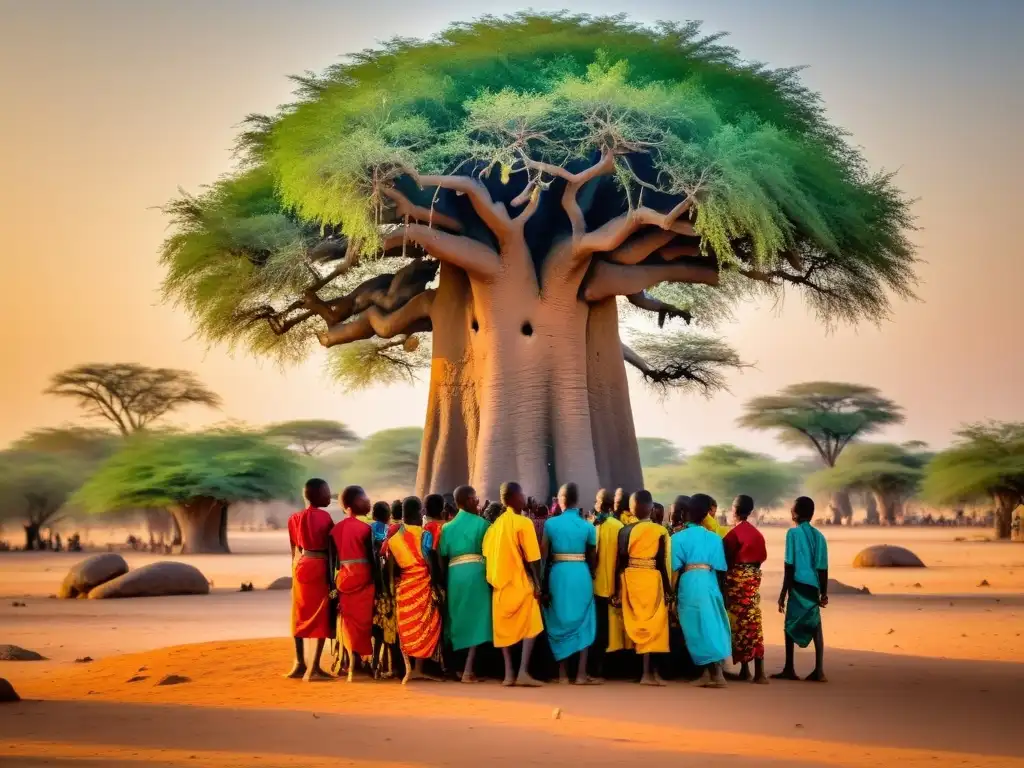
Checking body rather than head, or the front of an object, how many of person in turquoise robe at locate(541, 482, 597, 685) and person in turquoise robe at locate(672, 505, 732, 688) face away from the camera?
2

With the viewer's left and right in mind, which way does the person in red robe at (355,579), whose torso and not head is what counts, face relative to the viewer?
facing away from the viewer and to the right of the viewer

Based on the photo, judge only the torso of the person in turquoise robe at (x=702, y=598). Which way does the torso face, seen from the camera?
away from the camera

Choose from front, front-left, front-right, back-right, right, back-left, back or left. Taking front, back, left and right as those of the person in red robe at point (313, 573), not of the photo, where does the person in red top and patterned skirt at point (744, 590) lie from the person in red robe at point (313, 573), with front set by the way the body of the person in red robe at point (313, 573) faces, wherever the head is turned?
front-right

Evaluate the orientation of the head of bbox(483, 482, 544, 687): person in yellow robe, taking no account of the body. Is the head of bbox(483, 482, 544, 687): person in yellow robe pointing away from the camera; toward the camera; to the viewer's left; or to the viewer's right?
away from the camera

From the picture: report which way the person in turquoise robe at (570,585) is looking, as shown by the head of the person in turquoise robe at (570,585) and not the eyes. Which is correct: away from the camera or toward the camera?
away from the camera

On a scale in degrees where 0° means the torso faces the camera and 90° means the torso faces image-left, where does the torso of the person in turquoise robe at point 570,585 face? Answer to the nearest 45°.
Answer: approximately 180°

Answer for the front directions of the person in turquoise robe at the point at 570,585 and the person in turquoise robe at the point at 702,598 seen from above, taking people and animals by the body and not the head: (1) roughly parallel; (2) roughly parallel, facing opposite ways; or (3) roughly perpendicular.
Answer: roughly parallel

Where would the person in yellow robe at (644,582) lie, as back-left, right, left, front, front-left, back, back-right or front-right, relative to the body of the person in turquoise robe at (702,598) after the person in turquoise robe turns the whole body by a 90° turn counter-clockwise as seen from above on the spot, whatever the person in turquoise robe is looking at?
front

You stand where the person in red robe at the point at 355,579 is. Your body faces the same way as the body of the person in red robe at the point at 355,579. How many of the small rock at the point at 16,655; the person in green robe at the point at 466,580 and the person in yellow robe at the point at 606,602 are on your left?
1

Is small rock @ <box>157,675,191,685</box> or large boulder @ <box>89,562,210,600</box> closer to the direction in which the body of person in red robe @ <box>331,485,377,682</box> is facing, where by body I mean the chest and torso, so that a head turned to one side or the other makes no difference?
the large boulder

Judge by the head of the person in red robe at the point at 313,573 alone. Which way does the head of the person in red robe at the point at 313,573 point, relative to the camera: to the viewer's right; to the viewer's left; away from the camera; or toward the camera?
away from the camera

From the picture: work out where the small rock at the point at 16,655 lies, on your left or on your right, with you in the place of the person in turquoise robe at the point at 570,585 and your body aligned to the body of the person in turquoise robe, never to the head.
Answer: on your left

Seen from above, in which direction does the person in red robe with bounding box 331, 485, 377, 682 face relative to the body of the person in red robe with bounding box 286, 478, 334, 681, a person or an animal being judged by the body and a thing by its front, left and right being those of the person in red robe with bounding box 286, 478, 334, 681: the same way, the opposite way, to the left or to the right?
the same way

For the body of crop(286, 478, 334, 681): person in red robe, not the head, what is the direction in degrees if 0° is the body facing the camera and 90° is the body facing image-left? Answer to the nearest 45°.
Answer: approximately 225°

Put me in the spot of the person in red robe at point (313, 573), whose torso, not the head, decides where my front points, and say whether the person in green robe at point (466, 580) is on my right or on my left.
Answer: on my right
